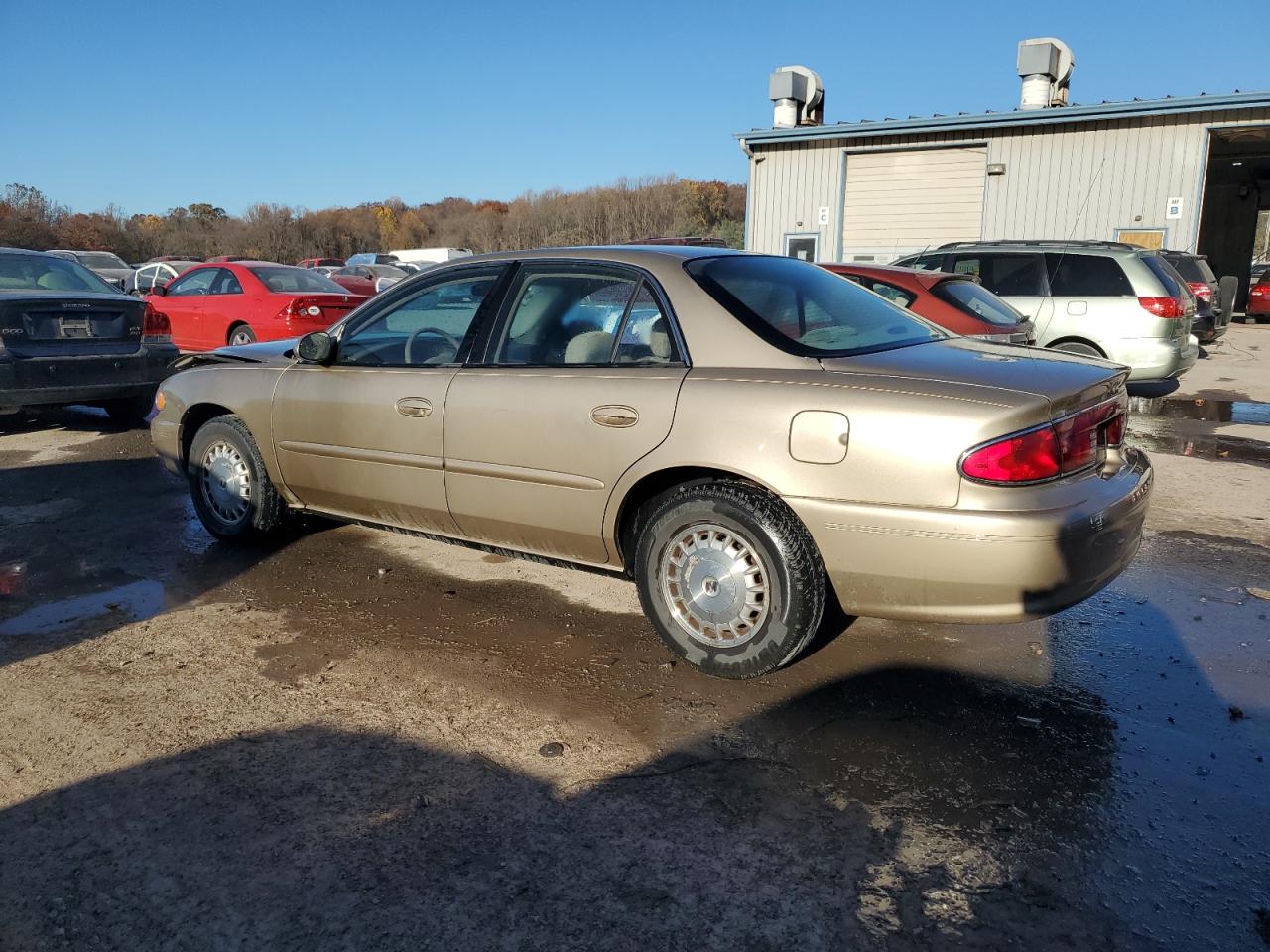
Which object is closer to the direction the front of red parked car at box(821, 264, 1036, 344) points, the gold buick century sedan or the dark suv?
the dark suv

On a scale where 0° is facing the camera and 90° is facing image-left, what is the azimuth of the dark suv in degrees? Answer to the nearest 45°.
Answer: approximately 135°

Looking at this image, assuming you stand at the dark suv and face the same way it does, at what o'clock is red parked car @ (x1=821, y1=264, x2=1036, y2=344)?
The red parked car is roughly at 8 o'clock from the dark suv.

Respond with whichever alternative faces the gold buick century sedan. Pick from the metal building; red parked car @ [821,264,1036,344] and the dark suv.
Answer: the metal building

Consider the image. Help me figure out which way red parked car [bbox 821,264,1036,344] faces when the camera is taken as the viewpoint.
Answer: facing away from the viewer and to the left of the viewer

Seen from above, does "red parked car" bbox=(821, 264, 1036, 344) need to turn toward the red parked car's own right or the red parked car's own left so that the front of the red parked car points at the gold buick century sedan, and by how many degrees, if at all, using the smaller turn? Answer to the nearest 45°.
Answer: approximately 135° to the red parked car's own left

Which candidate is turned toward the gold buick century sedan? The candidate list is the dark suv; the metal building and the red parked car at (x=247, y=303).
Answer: the metal building

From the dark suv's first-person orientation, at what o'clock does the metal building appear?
The metal building is roughly at 12 o'clock from the dark suv.

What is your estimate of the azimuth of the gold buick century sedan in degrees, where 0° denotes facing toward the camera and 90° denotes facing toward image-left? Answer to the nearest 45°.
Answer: approximately 135°
